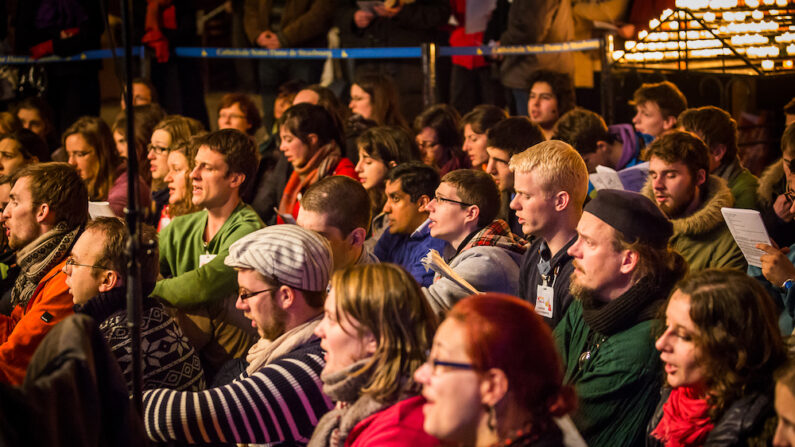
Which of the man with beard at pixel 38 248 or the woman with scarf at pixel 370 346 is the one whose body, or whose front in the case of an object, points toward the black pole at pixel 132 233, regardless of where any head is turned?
the woman with scarf

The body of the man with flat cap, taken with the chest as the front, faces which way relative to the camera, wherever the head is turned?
to the viewer's left

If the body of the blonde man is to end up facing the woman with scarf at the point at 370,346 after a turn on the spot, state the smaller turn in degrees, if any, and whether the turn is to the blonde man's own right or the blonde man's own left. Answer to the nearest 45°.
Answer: approximately 45° to the blonde man's own left

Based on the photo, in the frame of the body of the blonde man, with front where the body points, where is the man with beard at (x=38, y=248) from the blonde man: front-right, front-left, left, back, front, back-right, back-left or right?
front-right

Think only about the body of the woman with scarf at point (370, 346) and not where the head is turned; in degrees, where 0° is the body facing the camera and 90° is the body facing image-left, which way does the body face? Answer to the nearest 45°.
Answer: approximately 90°

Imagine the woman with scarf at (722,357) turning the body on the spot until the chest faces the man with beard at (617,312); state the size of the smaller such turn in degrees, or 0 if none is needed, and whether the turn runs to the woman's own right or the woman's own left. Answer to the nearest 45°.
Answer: approximately 90° to the woman's own right

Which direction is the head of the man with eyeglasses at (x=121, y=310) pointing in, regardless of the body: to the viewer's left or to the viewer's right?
to the viewer's left

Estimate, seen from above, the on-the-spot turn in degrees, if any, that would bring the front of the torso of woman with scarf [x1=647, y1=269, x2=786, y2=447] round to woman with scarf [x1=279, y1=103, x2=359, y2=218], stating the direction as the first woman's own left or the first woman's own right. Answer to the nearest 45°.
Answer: approximately 90° to the first woman's own right

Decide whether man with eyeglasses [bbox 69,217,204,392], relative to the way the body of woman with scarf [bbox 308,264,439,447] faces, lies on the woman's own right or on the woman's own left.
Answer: on the woman's own right

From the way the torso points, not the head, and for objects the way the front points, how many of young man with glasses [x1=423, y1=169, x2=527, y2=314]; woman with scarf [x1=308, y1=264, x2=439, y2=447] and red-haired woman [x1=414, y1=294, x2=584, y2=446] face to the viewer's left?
3

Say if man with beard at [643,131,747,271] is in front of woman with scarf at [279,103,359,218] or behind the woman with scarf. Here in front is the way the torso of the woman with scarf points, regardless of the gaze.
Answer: behind

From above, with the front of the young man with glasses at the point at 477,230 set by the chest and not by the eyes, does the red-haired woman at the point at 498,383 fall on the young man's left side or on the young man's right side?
on the young man's left side

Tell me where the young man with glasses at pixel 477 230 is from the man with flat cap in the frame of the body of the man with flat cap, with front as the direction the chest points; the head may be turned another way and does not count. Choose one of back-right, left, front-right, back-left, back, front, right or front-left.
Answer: back-right

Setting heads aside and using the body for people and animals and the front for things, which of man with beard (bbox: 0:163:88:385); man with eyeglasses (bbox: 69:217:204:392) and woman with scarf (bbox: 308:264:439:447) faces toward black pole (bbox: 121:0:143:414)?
the woman with scarf

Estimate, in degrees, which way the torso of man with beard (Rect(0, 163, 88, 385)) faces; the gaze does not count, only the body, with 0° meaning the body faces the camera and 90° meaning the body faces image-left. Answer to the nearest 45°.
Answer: approximately 90°
